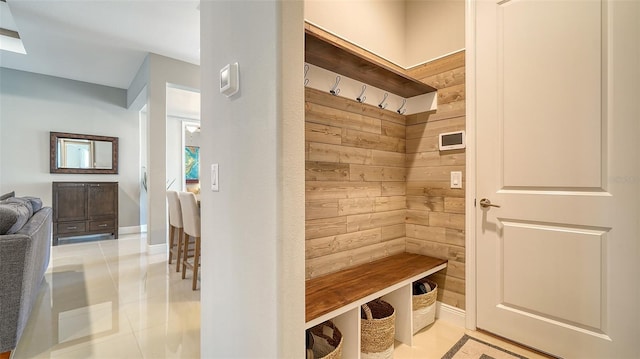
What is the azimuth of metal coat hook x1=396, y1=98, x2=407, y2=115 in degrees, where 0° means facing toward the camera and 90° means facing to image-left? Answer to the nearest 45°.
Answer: approximately 315°

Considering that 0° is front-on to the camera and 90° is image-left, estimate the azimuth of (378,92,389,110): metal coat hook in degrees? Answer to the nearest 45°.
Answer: approximately 315°

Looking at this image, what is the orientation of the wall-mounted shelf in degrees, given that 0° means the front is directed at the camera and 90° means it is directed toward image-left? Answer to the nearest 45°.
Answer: approximately 315°

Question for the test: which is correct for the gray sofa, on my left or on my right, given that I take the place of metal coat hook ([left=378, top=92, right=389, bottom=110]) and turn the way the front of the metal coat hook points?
on my right

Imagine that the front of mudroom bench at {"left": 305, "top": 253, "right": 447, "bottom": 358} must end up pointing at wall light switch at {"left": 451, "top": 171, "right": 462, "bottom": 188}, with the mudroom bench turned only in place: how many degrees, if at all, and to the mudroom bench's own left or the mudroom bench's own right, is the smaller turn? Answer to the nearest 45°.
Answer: approximately 90° to the mudroom bench's own left

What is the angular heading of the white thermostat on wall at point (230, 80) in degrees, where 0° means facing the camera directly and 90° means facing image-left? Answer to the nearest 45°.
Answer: approximately 45°

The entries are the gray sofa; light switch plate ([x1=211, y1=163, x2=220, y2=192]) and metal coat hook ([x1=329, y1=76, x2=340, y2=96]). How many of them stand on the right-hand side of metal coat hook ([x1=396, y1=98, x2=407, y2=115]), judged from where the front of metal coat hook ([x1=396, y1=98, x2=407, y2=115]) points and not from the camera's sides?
3
